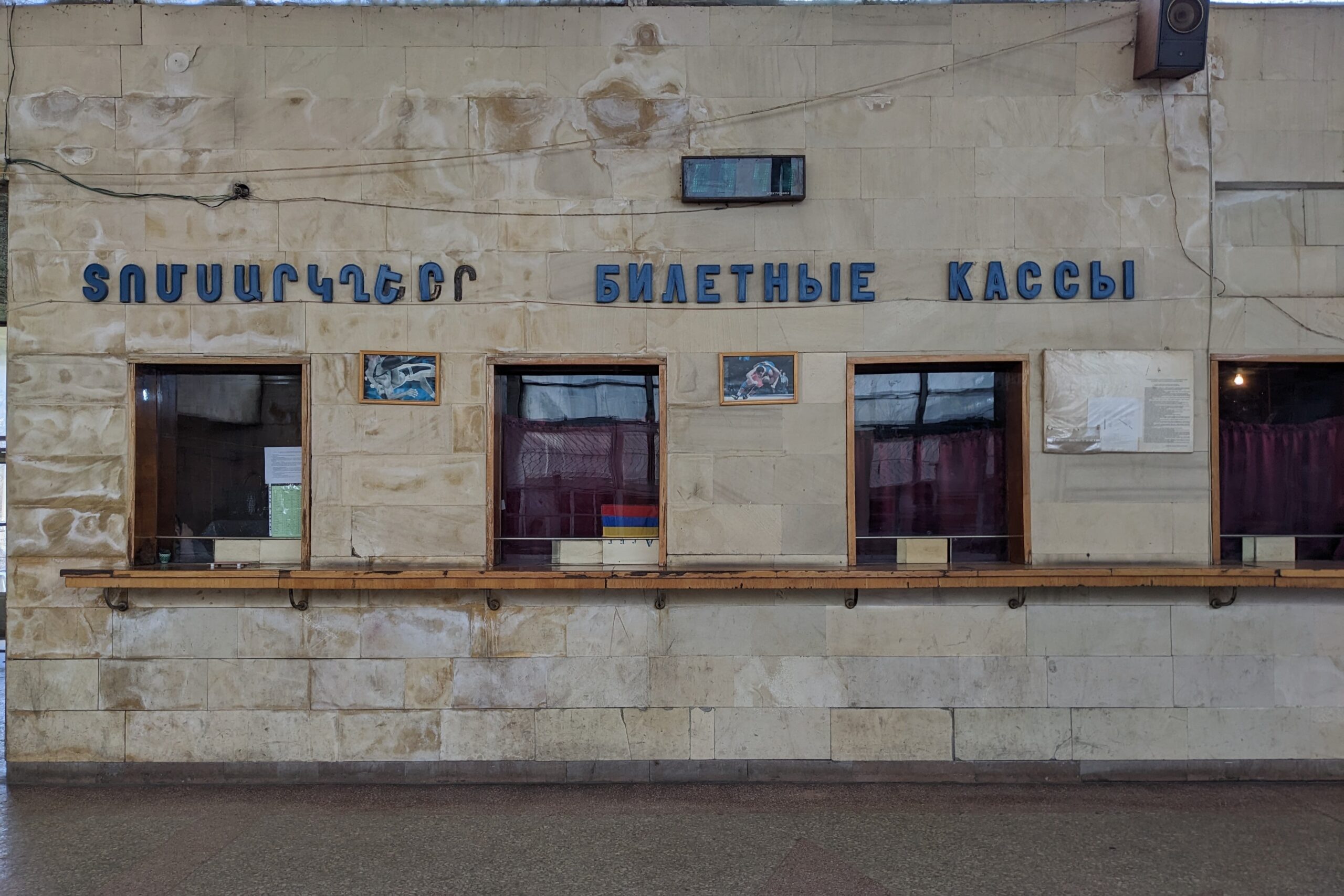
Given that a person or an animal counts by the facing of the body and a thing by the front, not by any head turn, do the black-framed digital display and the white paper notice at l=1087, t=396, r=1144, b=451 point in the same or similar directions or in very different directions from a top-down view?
same or similar directions

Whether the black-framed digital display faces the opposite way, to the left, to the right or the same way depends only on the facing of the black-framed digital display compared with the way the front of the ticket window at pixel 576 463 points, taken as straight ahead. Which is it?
the same way

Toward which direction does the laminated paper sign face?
toward the camera

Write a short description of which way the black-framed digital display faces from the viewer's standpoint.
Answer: facing the viewer

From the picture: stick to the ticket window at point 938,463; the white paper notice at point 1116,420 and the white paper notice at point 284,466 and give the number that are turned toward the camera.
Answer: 3

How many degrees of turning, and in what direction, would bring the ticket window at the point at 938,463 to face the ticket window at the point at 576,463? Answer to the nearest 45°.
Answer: approximately 90° to its right

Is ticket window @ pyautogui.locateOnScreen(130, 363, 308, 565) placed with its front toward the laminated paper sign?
no

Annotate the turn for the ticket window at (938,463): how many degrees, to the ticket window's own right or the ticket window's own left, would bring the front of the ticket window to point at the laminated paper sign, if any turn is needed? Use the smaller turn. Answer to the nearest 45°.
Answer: approximately 90° to the ticket window's own left

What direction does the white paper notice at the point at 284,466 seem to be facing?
toward the camera

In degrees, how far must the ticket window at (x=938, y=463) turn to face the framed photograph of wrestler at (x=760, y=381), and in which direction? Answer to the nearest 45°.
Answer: approximately 45° to its right

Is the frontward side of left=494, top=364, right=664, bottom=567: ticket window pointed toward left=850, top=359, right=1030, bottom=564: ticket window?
no

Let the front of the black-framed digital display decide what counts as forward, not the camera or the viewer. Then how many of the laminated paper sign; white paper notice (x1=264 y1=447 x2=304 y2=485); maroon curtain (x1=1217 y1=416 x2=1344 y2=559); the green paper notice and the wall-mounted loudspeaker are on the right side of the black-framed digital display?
2

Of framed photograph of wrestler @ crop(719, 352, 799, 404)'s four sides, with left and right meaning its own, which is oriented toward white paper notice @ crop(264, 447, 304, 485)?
right

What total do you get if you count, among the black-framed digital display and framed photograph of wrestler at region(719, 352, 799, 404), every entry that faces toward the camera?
2

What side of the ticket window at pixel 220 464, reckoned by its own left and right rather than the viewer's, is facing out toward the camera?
front

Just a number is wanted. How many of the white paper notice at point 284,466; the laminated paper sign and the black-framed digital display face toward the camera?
3

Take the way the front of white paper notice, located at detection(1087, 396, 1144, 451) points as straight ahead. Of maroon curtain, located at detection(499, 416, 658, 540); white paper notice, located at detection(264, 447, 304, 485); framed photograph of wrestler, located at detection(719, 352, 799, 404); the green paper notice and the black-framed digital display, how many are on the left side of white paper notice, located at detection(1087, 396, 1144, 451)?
0
